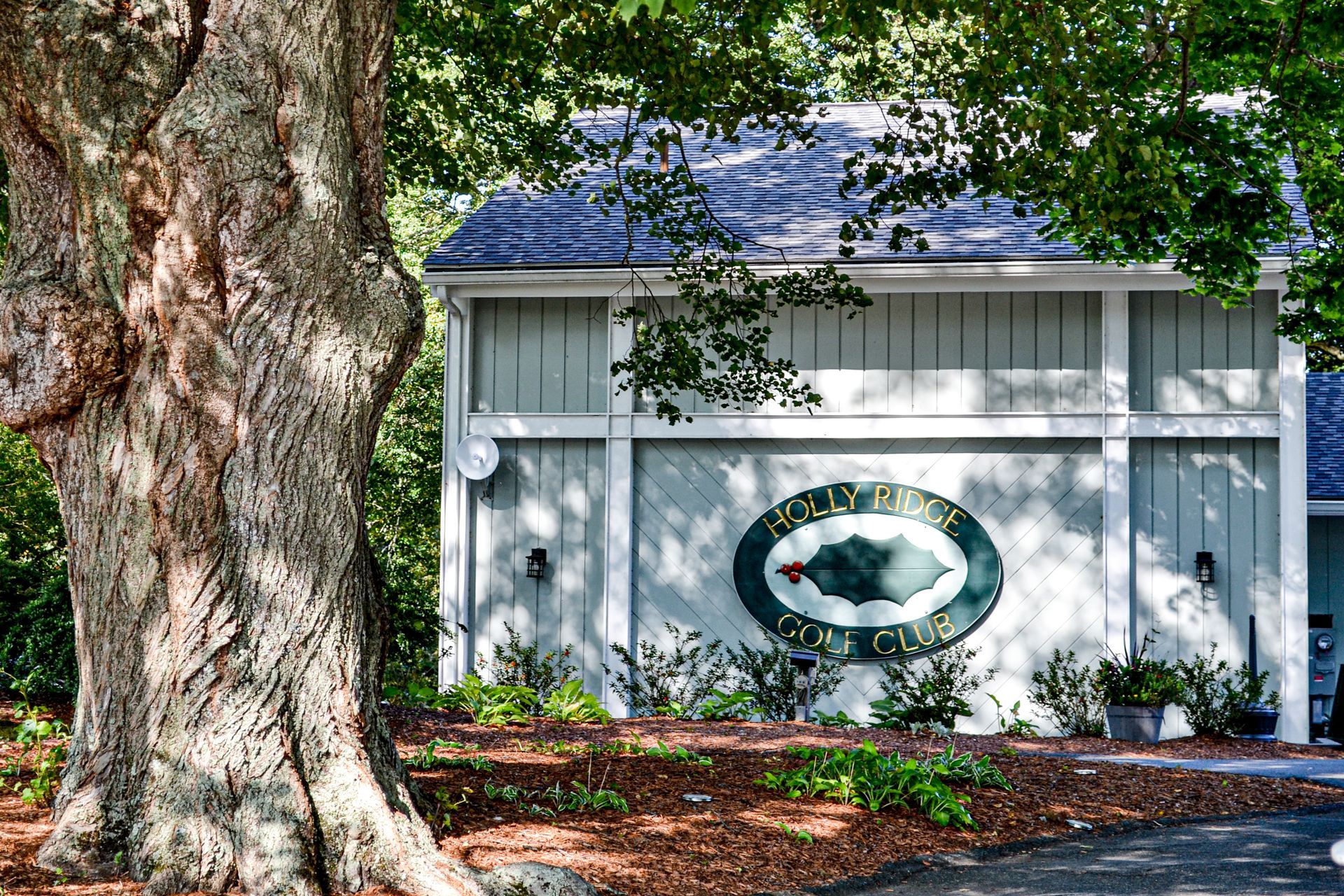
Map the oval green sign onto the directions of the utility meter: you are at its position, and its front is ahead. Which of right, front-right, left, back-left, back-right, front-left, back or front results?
front-right

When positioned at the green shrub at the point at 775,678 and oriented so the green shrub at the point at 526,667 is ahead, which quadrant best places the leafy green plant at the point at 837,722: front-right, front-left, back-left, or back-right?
back-left

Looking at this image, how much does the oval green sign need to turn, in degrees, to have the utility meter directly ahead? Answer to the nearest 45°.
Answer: approximately 135° to its left

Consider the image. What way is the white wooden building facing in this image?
toward the camera

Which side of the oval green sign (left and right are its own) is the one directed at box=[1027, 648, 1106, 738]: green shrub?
left

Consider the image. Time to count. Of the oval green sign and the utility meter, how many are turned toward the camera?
2

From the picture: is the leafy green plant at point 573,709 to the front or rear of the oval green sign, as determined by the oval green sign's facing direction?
to the front

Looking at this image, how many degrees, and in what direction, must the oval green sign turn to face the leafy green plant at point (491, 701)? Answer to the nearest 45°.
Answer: approximately 45° to its right

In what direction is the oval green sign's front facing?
toward the camera
